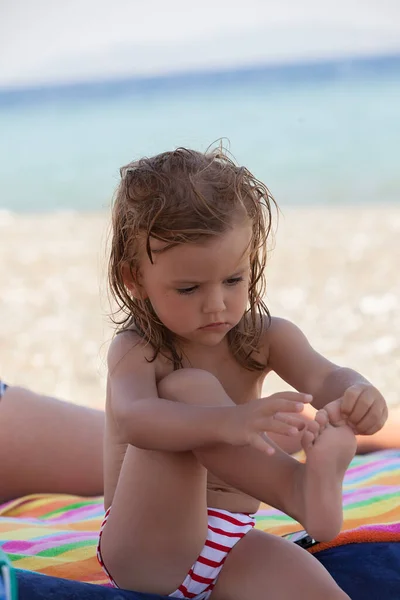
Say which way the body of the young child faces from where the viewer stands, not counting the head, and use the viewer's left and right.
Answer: facing the viewer and to the right of the viewer
